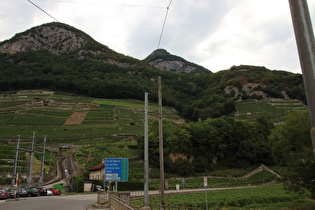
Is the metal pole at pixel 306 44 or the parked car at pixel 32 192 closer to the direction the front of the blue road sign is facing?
the metal pole

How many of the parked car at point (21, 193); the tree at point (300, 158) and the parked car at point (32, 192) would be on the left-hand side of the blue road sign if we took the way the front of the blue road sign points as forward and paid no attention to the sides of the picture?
1

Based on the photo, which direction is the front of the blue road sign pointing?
toward the camera

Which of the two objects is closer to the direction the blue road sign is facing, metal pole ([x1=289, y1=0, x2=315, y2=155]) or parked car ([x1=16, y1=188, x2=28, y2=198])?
the metal pole

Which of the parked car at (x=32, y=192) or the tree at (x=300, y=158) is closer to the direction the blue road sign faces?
the tree

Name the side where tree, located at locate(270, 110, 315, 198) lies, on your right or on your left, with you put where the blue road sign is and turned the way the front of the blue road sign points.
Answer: on your left

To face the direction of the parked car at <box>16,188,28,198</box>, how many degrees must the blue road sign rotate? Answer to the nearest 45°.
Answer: approximately 135° to its right

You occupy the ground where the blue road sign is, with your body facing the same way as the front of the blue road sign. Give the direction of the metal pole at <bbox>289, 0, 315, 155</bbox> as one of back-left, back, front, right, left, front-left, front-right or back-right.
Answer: front

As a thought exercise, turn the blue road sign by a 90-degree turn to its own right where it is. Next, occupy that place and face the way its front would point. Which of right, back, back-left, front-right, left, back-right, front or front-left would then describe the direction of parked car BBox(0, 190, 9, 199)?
front-right

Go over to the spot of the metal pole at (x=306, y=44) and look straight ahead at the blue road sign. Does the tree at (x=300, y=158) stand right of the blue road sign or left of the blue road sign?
right
